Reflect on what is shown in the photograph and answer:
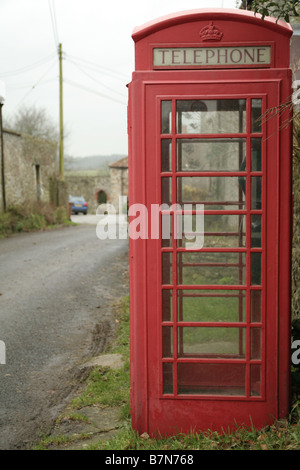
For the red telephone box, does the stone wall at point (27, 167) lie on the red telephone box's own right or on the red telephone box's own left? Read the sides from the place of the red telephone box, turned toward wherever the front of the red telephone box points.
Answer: on the red telephone box's own right

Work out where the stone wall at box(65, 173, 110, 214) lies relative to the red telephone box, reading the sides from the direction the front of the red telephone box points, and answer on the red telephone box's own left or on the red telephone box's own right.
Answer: on the red telephone box's own right

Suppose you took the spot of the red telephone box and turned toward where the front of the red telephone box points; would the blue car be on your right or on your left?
on your right

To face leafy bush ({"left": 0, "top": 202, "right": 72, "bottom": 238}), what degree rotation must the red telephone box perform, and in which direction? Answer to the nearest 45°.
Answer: approximately 90° to its right
